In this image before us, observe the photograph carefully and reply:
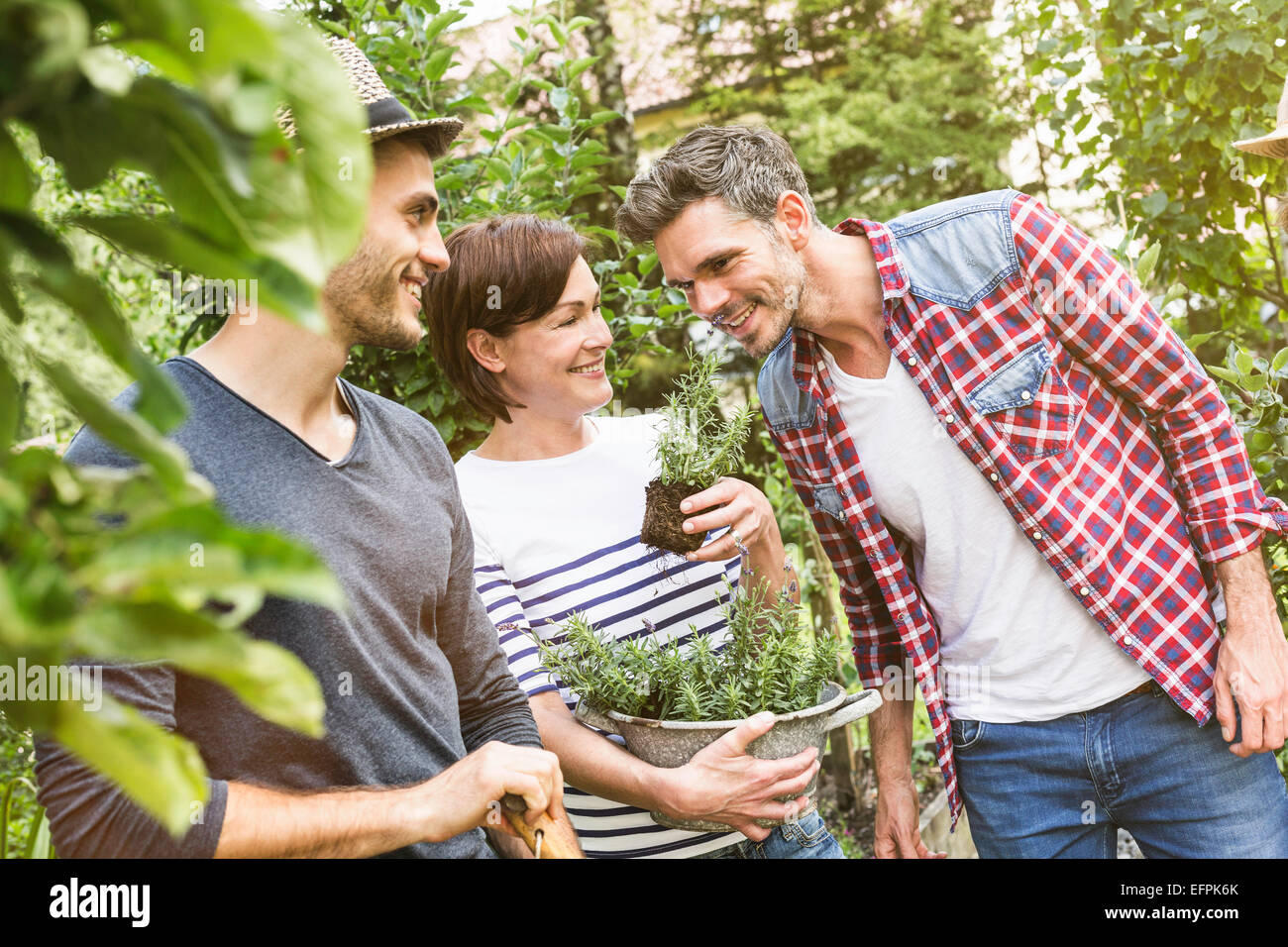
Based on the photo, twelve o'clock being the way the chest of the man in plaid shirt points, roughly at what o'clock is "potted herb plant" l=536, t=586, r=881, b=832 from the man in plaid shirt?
The potted herb plant is roughly at 12 o'clock from the man in plaid shirt.

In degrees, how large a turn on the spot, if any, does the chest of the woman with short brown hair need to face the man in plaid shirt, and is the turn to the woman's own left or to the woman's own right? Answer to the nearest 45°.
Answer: approximately 45° to the woman's own left

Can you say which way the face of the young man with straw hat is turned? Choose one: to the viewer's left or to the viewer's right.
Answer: to the viewer's right

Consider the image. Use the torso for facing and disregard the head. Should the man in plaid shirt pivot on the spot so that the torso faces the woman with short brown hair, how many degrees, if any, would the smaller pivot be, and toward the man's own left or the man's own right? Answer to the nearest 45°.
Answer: approximately 45° to the man's own right

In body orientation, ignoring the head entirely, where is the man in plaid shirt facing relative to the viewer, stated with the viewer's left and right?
facing the viewer and to the left of the viewer

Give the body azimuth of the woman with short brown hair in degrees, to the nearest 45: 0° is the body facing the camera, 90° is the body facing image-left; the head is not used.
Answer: approximately 315°

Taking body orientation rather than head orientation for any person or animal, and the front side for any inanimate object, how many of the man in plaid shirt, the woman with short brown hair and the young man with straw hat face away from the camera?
0

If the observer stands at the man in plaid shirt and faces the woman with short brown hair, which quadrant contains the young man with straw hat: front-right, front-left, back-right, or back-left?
front-left

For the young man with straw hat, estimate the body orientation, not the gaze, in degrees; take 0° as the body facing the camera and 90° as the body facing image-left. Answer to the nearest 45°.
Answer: approximately 315°

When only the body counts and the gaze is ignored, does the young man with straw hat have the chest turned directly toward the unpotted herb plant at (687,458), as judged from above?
no

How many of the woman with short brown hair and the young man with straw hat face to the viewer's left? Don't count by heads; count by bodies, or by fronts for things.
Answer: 0

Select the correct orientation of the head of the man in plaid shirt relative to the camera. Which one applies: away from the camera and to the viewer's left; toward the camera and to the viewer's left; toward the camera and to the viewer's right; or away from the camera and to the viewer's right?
toward the camera and to the viewer's left
